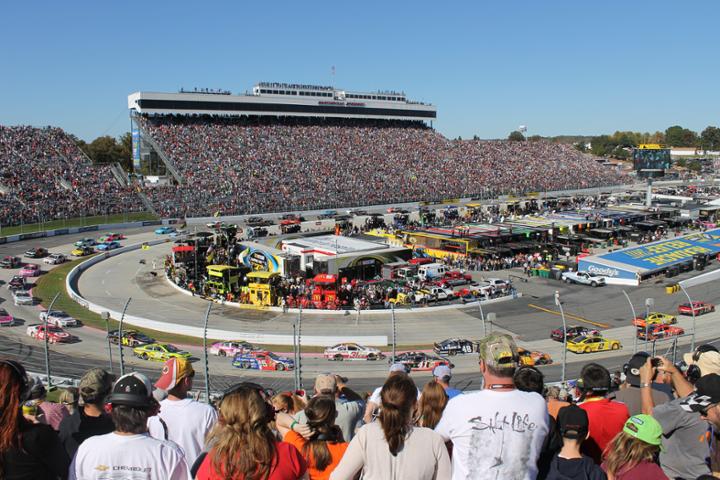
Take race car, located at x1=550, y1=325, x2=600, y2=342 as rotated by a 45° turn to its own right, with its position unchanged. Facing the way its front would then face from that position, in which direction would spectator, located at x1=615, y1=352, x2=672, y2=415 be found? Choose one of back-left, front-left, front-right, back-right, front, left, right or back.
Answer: front-right

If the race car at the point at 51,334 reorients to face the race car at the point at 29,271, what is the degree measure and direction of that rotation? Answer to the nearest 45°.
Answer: approximately 135° to its left

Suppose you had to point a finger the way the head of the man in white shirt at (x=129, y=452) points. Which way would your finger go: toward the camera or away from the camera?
away from the camera

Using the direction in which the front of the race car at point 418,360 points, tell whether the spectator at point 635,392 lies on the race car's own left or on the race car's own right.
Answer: on the race car's own right

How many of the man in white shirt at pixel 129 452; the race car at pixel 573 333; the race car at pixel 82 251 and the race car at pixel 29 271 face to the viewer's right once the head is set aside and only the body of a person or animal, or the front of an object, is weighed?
1

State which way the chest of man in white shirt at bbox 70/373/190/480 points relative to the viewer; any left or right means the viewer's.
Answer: facing away from the viewer

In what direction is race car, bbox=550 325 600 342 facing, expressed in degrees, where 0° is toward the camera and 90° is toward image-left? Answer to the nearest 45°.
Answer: approximately 270°

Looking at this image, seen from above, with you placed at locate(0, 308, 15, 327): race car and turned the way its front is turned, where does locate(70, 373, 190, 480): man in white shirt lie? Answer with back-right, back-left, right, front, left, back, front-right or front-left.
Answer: front-right

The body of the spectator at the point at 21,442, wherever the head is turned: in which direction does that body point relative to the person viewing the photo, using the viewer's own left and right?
facing away from the viewer

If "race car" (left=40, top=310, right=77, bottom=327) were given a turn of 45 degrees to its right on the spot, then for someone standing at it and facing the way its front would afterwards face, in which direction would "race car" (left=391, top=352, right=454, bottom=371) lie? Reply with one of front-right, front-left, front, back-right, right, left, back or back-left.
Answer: front-left

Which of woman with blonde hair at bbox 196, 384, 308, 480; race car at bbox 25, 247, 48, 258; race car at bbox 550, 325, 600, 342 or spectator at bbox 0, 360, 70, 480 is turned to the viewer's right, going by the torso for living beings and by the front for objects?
race car at bbox 550, 325, 600, 342

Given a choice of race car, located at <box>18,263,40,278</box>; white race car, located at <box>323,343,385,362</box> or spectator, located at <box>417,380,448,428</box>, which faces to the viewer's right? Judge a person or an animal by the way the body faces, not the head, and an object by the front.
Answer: the white race car

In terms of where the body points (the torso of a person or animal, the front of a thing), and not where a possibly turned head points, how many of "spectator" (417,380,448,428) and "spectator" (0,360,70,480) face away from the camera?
2

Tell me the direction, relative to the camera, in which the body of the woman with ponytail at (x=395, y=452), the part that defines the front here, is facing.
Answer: away from the camera

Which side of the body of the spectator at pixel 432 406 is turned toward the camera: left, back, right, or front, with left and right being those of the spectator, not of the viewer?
back

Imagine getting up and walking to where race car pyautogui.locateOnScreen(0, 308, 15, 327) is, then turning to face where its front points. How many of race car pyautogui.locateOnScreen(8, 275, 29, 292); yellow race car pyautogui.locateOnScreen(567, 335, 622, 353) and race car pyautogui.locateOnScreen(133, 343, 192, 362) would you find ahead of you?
2

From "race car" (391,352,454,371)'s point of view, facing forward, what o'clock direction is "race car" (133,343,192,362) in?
"race car" (133,343,192,362) is roughly at 6 o'clock from "race car" (391,352,454,371).

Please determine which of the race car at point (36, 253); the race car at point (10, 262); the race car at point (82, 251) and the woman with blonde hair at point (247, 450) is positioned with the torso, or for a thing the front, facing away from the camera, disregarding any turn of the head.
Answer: the woman with blonde hair

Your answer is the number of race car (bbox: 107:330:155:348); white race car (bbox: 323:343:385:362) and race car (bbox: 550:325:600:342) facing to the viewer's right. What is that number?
3

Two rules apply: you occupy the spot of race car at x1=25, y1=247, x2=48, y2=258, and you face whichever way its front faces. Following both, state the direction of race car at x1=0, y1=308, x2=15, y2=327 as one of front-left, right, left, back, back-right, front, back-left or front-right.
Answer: front-left

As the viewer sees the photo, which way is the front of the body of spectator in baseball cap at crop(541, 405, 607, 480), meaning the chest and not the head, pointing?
away from the camera
